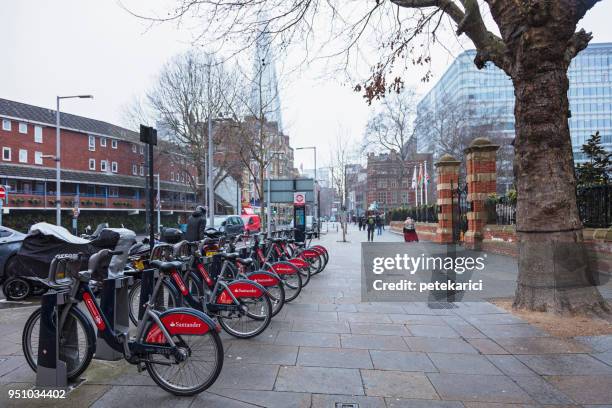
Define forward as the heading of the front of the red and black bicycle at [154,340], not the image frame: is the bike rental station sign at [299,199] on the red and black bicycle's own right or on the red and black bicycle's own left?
on the red and black bicycle's own right

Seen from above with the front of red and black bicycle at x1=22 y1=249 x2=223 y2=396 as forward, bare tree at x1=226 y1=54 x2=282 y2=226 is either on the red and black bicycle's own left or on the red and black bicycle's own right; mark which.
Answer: on the red and black bicycle's own right

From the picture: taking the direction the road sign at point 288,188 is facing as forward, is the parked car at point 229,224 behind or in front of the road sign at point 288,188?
in front

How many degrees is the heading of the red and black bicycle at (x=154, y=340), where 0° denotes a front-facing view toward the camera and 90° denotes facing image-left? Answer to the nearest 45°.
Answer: approximately 135°

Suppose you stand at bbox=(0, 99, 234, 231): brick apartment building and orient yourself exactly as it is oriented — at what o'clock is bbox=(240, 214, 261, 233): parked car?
The parked car is roughly at 12 o'clock from the brick apartment building.

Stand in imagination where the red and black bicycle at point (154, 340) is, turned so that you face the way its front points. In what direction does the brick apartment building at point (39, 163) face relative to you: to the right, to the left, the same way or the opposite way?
the opposite way

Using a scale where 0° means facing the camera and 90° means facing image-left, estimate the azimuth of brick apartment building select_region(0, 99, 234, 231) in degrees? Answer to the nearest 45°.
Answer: approximately 315°
